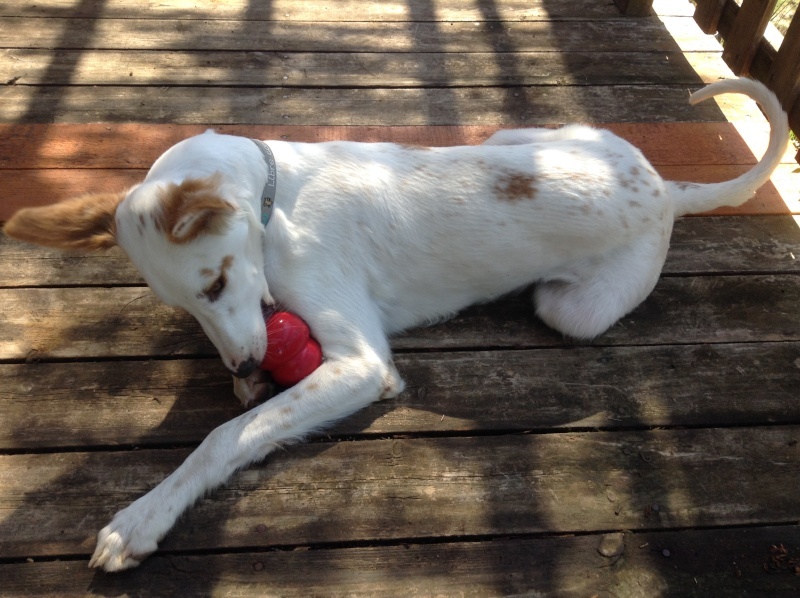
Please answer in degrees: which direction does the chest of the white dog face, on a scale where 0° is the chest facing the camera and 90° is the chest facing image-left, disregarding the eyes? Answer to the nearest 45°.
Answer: approximately 90°

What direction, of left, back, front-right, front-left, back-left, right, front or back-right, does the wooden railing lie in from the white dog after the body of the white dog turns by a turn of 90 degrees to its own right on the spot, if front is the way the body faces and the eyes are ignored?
front-right
